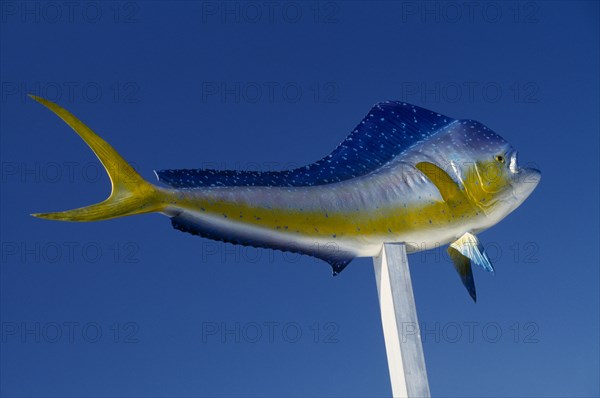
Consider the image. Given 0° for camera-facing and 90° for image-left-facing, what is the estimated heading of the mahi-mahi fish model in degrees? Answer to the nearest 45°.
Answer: approximately 270°
